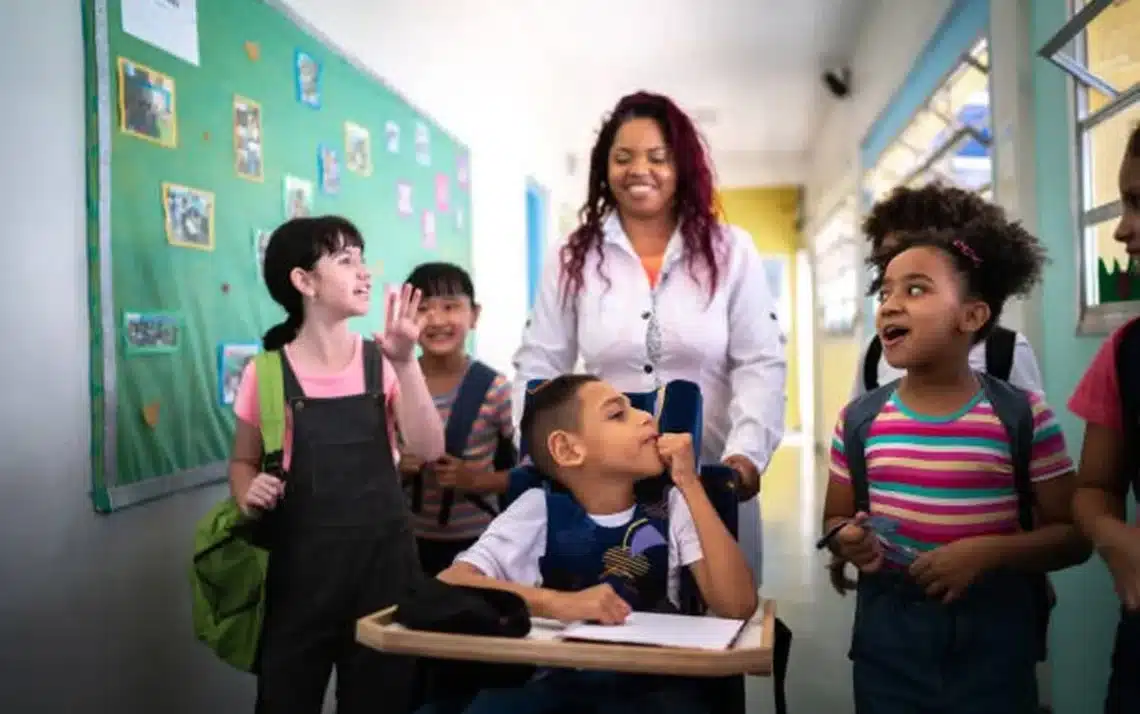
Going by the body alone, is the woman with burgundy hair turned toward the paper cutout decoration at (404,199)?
no

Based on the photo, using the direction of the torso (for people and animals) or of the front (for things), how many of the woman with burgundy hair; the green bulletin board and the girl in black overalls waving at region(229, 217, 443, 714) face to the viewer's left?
0

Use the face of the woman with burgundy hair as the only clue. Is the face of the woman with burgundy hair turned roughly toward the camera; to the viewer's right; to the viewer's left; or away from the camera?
toward the camera

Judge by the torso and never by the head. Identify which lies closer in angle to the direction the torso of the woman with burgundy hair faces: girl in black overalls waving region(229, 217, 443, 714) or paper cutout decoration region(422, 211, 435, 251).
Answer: the girl in black overalls waving

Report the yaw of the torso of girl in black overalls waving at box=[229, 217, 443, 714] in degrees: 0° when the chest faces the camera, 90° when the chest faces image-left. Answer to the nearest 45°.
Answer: approximately 315°

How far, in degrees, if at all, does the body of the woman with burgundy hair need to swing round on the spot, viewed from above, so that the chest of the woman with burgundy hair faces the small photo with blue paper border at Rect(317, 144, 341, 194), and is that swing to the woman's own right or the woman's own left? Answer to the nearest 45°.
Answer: approximately 135° to the woman's own right

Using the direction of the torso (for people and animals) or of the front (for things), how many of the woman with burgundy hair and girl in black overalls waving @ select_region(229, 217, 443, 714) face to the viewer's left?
0

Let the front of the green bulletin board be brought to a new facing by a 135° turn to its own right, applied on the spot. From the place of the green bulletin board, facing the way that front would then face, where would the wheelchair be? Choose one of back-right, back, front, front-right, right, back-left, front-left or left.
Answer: back-left

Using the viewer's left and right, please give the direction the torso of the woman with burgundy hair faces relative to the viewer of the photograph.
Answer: facing the viewer

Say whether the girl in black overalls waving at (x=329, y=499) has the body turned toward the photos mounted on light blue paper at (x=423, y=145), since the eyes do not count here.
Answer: no

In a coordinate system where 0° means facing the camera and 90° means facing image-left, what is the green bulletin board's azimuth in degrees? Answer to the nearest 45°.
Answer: approximately 315°

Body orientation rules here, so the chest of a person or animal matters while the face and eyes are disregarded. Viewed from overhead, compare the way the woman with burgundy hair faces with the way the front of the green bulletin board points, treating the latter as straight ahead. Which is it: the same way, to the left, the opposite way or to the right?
to the right

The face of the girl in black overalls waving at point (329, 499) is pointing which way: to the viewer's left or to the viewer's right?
to the viewer's right

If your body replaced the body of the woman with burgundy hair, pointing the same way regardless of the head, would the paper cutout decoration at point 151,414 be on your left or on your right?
on your right

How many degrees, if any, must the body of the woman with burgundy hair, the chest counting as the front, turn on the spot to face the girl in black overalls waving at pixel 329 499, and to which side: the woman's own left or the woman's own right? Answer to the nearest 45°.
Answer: approximately 90° to the woman's own right
